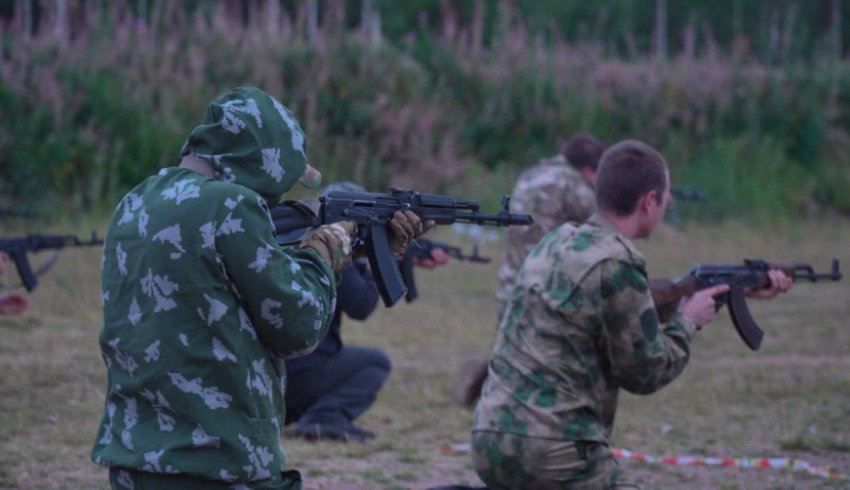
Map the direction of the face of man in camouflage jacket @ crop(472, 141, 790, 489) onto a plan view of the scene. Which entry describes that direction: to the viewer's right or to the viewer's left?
to the viewer's right

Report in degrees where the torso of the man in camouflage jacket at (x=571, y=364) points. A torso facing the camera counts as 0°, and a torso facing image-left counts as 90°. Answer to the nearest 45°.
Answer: approximately 225°

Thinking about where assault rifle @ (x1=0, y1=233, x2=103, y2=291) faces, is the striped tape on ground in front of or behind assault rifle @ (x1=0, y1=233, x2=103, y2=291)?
in front

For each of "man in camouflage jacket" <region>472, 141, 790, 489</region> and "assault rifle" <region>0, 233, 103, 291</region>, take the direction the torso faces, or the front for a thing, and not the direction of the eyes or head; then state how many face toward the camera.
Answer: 0

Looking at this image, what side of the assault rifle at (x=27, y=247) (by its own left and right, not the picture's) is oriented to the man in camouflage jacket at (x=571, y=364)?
right

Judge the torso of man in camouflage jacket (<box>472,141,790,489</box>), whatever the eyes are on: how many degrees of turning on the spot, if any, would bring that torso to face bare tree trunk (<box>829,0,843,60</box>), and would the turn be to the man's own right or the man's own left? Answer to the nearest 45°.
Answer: approximately 45° to the man's own left

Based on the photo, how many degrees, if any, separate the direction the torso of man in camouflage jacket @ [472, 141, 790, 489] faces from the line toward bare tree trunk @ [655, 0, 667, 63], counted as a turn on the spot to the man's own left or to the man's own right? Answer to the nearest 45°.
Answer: approximately 45° to the man's own left

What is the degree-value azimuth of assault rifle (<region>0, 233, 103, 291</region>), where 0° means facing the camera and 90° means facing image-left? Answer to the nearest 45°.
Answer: approximately 270°

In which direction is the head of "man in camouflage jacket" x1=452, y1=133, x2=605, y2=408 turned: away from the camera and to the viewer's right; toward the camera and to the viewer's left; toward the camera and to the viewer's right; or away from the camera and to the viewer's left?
away from the camera and to the viewer's right

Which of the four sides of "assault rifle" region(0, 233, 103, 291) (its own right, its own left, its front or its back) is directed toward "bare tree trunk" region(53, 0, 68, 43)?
left
